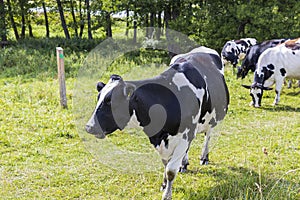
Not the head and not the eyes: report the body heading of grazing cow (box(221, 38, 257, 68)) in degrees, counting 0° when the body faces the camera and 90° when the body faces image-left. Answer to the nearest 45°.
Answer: approximately 45°

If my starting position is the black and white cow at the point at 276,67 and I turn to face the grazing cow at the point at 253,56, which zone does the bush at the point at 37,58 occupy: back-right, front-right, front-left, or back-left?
front-left

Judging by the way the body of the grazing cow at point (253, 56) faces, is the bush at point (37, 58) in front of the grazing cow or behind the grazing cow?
in front

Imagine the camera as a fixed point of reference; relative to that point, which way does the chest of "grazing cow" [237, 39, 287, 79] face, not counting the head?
to the viewer's left

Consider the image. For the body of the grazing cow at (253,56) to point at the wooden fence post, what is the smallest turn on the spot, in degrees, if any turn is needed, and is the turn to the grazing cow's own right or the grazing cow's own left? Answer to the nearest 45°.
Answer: approximately 45° to the grazing cow's own left

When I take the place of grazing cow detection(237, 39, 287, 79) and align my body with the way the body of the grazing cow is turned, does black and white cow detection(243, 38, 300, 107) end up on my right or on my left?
on my left

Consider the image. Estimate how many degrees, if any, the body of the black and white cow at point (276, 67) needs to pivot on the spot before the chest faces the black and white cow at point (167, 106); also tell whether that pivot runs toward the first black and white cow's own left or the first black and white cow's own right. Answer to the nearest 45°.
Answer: approximately 45° to the first black and white cow's own left

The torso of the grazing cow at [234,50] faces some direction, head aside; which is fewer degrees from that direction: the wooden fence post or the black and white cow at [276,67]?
the wooden fence post

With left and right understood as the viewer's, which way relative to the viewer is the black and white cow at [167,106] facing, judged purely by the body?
facing the viewer and to the left of the viewer

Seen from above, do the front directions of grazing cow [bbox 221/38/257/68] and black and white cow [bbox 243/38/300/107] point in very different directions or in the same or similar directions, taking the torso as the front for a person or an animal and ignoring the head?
same or similar directions

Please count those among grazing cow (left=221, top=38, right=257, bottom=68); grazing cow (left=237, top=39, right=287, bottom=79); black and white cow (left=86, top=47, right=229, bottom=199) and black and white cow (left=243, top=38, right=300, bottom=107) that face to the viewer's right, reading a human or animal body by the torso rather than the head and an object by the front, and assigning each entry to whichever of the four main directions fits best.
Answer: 0

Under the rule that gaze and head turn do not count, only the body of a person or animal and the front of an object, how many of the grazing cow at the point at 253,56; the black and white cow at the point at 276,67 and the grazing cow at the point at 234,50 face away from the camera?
0

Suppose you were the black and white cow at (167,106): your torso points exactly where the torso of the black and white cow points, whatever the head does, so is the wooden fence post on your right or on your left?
on your right

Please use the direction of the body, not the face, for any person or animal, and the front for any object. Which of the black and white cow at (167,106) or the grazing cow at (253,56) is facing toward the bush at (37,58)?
the grazing cow

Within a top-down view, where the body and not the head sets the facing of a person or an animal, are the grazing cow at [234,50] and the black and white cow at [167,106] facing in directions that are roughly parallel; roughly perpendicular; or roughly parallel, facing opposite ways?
roughly parallel
